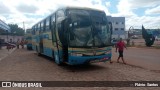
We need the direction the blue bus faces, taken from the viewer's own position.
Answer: facing the viewer and to the right of the viewer
